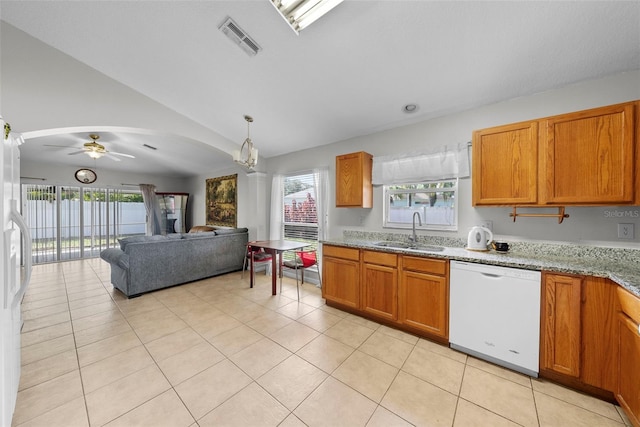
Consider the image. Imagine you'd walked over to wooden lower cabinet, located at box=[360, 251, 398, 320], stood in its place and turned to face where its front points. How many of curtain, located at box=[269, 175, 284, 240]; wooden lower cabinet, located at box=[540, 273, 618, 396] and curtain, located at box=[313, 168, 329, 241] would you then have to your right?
2

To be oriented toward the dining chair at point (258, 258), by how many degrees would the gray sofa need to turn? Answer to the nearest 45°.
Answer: approximately 135° to its right

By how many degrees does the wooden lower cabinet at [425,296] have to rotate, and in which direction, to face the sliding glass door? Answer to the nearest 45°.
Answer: approximately 45° to its right

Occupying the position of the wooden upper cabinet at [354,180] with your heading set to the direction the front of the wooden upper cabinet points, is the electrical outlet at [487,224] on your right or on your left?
on your left

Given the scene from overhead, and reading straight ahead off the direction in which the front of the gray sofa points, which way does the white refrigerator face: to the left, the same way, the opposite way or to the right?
to the right

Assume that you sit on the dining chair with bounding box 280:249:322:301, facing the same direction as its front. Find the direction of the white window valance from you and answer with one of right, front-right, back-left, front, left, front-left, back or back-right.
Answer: back

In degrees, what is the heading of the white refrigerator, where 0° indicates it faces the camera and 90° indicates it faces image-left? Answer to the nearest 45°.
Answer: approximately 270°

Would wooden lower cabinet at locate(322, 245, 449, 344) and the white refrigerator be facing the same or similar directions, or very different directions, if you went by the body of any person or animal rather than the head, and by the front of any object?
very different directions

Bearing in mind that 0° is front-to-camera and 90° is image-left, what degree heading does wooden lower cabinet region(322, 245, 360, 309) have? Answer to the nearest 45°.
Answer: approximately 45°

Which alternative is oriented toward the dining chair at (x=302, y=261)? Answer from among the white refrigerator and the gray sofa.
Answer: the white refrigerator
